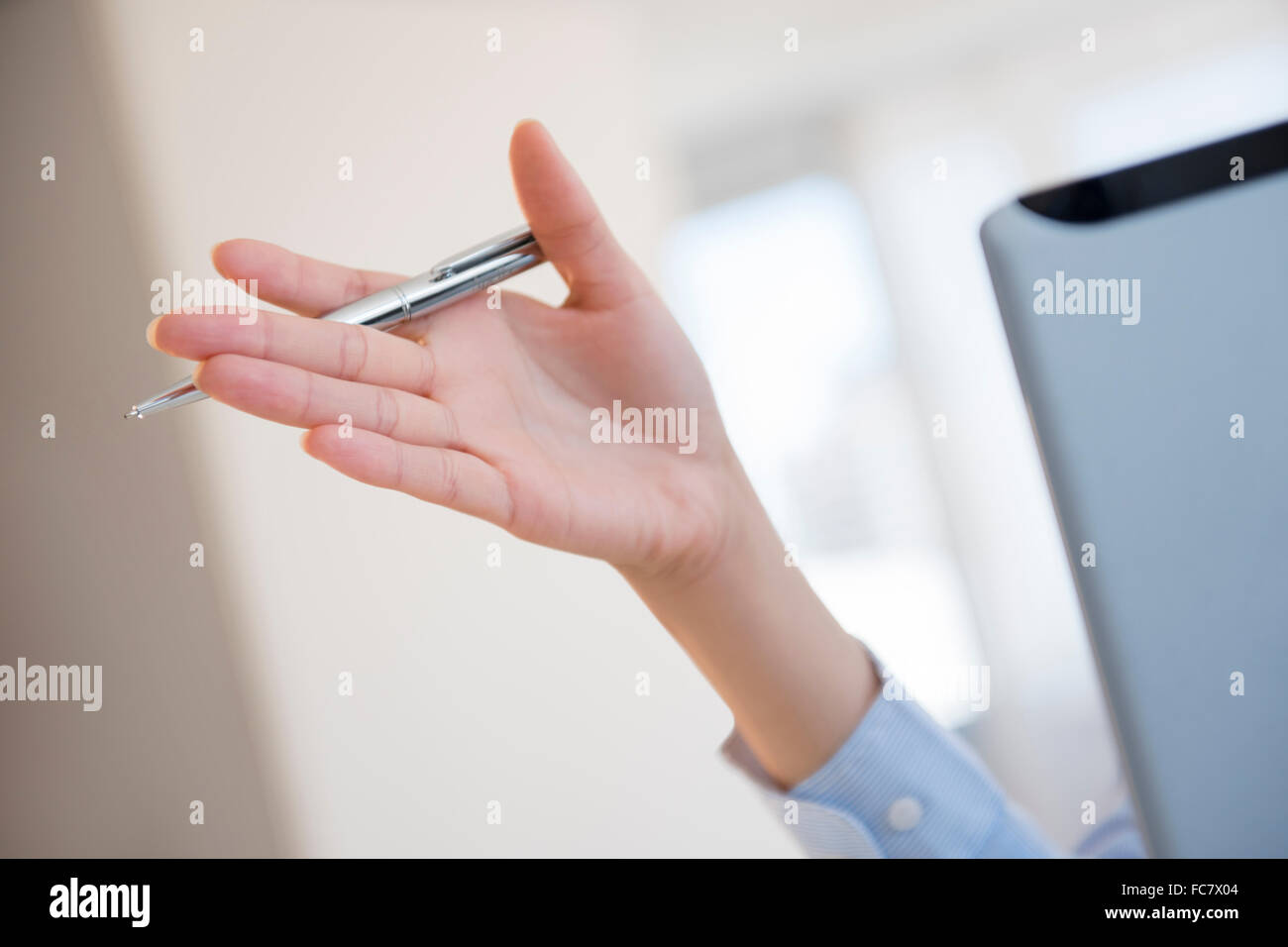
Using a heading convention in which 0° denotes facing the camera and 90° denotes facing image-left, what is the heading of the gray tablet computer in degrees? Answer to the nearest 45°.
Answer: approximately 180°
